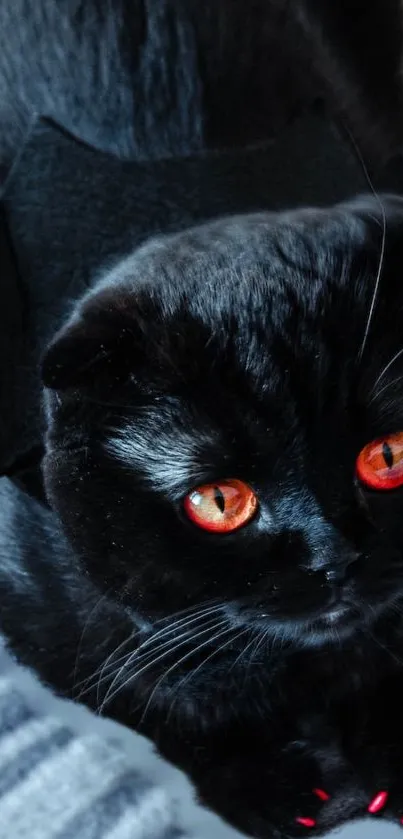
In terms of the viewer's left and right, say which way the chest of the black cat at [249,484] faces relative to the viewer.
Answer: facing the viewer and to the right of the viewer
